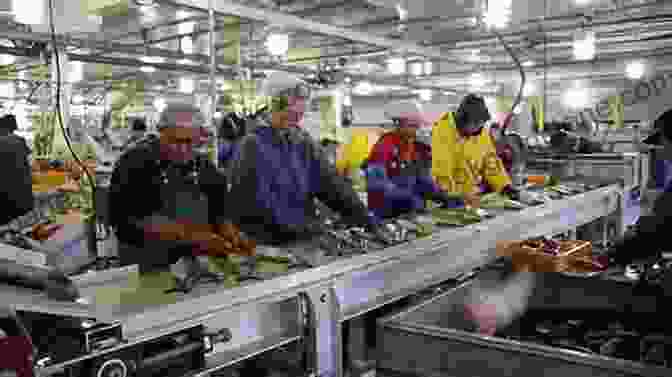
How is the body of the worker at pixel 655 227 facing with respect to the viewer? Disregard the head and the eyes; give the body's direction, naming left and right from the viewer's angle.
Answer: facing to the left of the viewer

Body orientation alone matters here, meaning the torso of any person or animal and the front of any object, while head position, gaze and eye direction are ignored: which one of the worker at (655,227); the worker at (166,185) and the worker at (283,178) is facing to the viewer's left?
the worker at (655,227)

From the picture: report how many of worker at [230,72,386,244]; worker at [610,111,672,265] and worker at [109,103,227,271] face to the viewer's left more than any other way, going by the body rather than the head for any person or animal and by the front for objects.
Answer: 1

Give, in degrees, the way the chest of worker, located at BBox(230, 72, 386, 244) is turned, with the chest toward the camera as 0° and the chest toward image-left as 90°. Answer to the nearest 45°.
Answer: approximately 315°

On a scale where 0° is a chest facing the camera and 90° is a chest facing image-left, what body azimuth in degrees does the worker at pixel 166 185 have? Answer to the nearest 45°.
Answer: approximately 315°

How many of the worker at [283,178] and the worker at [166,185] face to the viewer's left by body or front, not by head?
0

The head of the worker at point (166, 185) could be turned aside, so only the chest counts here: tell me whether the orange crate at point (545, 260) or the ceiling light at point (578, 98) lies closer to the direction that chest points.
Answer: the orange crate

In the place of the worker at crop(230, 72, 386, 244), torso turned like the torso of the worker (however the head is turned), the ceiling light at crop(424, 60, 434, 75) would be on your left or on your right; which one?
on your left

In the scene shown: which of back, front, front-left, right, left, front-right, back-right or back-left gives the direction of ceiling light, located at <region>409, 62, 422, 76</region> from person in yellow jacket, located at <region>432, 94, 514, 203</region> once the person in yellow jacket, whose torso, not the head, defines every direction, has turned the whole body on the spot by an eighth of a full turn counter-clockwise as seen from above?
left

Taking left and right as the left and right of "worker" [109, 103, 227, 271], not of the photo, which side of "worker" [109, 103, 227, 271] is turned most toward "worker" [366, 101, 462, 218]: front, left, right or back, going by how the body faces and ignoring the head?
left
